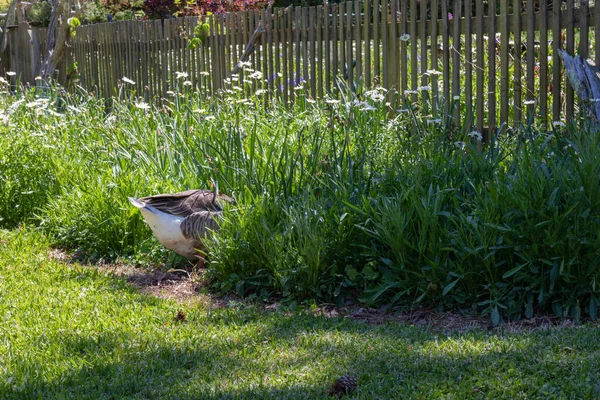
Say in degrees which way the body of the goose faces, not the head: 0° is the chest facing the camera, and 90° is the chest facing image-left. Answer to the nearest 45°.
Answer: approximately 270°

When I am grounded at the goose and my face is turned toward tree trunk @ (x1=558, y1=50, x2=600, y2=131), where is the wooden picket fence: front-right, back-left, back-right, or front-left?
front-left

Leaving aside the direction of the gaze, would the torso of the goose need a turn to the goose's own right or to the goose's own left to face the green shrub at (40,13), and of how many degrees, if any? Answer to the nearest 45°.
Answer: approximately 90° to the goose's own left

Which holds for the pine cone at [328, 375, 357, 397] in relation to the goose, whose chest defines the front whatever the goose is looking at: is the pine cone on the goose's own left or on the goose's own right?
on the goose's own right

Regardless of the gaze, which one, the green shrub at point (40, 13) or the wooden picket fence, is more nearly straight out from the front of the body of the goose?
the wooden picket fence

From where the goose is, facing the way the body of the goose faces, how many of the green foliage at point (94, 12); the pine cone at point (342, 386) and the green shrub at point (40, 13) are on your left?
2

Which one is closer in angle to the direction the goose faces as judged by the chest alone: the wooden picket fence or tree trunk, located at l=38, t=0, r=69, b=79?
the wooden picket fence

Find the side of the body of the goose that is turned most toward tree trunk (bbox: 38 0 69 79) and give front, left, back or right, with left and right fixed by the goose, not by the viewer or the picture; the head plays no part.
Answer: left

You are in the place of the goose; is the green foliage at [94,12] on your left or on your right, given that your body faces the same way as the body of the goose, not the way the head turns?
on your left
